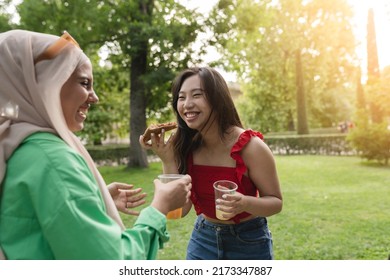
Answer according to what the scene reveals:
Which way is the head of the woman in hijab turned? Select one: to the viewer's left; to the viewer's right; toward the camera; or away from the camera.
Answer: to the viewer's right

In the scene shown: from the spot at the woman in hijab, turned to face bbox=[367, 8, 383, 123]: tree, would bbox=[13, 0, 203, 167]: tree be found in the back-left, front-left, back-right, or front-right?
front-left

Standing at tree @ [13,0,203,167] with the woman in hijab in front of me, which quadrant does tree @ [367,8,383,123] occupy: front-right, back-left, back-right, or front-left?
back-left

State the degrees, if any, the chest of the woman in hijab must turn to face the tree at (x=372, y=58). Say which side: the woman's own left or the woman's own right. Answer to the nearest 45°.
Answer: approximately 45° to the woman's own left

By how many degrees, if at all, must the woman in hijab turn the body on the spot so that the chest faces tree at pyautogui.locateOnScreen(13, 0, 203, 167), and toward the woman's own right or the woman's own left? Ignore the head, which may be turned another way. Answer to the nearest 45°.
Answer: approximately 90° to the woman's own left

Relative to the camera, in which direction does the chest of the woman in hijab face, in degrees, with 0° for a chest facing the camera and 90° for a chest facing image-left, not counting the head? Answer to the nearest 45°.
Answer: approximately 270°
